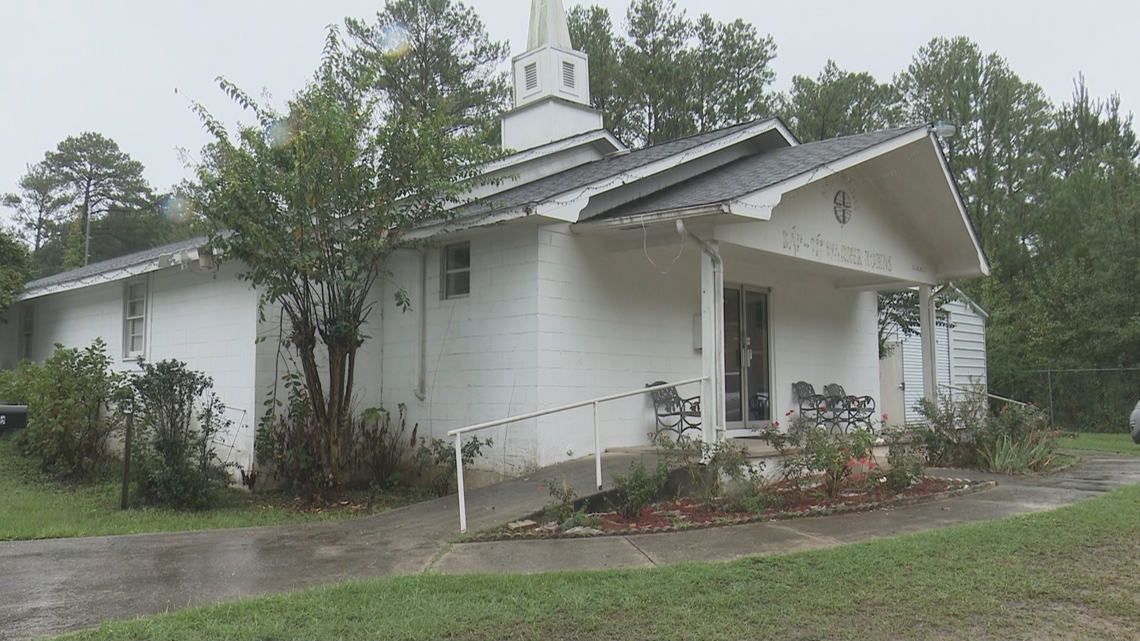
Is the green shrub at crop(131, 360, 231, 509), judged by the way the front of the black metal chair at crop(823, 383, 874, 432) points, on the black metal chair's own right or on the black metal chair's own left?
on the black metal chair's own right

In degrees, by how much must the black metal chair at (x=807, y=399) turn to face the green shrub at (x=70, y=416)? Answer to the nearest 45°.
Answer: approximately 135° to its right

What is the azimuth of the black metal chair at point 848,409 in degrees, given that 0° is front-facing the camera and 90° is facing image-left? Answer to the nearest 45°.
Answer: approximately 315°

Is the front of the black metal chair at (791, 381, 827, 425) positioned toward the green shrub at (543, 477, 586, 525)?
no

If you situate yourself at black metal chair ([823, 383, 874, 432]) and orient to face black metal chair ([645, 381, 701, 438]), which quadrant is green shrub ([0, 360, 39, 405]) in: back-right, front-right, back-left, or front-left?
front-right

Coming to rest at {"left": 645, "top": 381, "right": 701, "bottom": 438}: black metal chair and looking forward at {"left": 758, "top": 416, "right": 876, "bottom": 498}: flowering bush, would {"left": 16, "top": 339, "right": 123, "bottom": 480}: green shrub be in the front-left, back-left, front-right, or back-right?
back-right

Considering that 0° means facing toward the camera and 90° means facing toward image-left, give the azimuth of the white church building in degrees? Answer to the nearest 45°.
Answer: approximately 315°

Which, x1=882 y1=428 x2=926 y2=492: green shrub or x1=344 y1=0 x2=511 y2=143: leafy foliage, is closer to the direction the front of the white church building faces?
the green shrub

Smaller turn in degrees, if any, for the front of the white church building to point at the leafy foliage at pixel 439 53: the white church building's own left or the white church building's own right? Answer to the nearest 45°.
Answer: approximately 135° to the white church building's own left

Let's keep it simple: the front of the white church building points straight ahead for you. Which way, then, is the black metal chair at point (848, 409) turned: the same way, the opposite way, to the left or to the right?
the same way

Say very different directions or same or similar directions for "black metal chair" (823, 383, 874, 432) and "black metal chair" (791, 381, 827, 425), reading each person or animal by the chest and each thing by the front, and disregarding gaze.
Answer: same or similar directions

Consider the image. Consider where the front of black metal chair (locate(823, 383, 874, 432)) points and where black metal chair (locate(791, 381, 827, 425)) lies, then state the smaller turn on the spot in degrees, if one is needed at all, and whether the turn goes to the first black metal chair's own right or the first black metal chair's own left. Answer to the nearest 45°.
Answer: approximately 135° to the first black metal chair's own right

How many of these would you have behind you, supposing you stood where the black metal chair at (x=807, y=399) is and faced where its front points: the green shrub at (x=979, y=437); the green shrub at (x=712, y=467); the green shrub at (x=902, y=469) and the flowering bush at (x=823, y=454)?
0

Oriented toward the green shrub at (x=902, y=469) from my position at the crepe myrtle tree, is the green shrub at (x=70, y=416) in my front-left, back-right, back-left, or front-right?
back-left

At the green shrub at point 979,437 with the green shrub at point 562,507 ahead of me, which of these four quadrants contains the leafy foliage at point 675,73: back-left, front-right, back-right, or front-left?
back-right

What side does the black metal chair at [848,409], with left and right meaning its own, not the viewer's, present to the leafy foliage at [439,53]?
back

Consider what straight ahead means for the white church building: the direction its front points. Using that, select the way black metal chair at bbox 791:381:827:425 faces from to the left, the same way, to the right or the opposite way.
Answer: the same way

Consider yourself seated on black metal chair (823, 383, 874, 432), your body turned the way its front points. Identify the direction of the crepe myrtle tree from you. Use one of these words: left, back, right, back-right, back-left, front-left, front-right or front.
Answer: right

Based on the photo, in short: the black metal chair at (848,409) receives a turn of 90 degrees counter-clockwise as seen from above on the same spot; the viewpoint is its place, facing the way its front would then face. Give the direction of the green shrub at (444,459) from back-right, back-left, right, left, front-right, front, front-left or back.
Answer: back

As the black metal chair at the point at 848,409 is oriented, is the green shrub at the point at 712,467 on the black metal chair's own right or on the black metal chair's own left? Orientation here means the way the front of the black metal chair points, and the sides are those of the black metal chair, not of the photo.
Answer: on the black metal chair's own right

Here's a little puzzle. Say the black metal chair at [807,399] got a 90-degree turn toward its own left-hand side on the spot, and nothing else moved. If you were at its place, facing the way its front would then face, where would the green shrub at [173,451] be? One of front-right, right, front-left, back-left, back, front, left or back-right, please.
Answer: back
